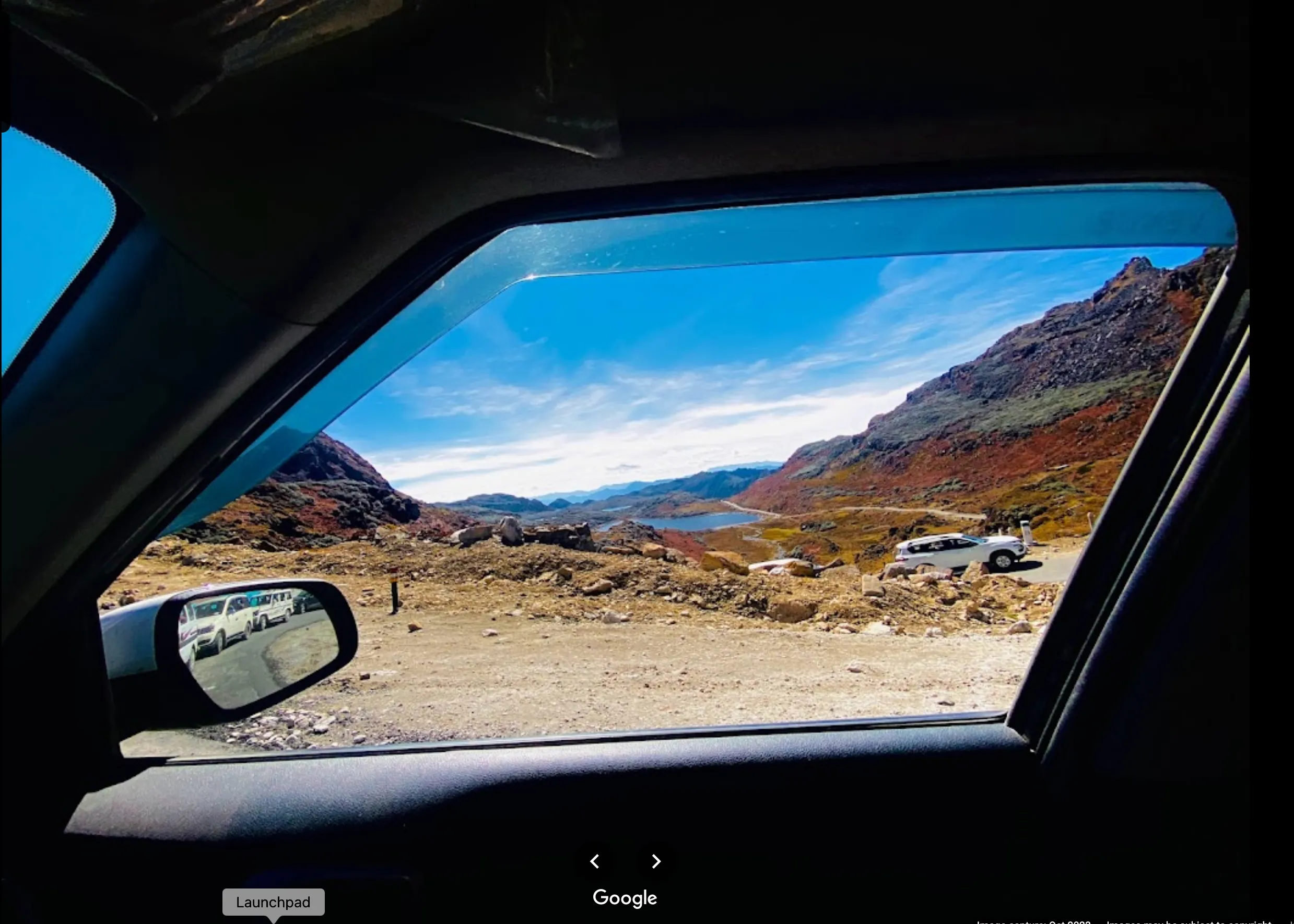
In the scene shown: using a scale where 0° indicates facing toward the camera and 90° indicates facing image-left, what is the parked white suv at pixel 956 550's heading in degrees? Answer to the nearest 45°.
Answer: approximately 270°

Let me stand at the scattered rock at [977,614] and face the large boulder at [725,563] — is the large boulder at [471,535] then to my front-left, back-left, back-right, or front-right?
front-left

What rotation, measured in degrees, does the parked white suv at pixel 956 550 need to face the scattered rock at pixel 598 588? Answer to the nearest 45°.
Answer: approximately 180°

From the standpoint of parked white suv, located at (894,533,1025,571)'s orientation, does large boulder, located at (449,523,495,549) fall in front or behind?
behind

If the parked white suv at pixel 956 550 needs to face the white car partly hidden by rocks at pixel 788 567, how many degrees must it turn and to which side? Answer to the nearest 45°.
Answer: approximately 180°

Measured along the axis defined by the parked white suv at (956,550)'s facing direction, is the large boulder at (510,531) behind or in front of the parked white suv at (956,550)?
behind
